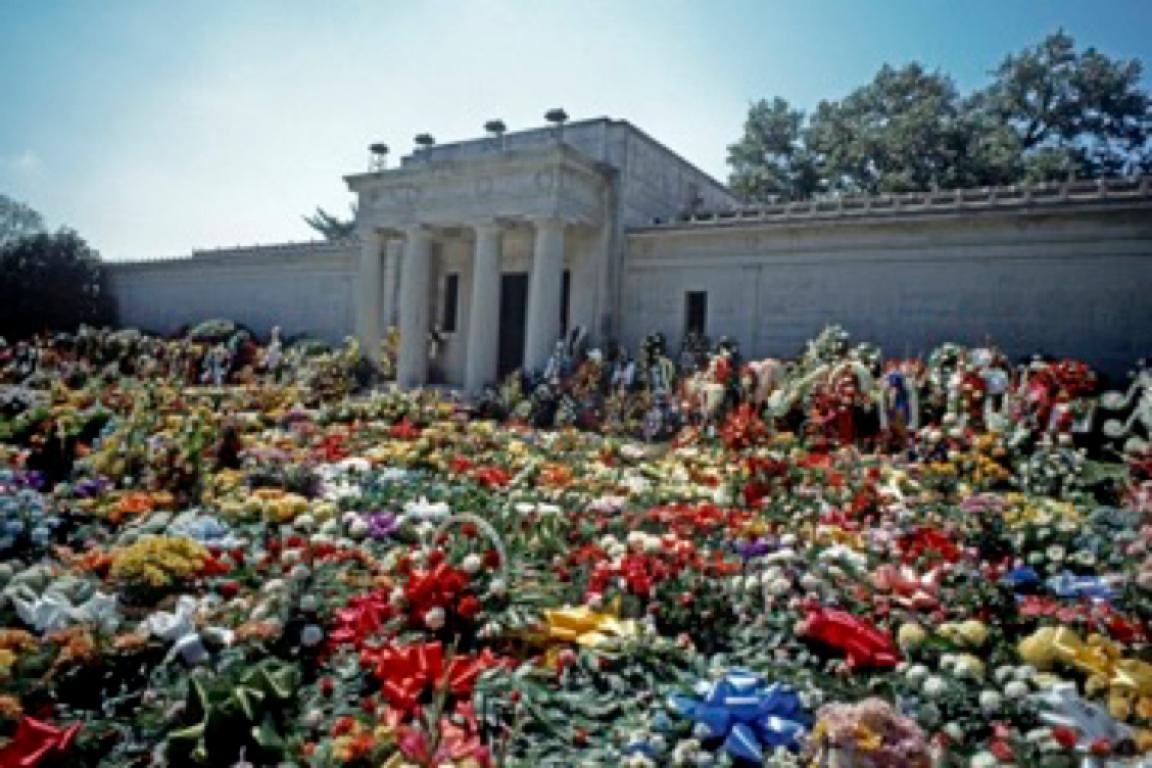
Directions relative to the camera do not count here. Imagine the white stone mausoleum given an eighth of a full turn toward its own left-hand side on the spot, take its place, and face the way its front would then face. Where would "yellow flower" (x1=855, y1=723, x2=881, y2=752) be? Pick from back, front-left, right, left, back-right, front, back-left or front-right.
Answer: front

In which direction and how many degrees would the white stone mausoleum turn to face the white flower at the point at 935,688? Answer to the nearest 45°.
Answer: approximately 45° to its left

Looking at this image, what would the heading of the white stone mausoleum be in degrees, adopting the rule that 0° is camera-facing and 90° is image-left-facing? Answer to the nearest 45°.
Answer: approximately 45°

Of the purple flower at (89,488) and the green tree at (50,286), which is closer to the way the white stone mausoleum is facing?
the purple flower

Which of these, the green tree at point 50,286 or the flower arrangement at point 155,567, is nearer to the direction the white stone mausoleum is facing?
the flower arrangement

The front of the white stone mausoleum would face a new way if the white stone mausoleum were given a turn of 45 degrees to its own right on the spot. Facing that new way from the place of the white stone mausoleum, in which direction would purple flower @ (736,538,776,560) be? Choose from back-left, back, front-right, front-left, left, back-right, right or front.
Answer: left

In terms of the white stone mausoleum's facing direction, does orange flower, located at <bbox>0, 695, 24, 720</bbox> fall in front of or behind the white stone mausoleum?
in front

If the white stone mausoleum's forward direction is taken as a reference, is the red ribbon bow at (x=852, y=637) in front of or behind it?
in front

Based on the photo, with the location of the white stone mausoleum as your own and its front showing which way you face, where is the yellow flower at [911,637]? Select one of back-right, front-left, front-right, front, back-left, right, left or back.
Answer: front-left

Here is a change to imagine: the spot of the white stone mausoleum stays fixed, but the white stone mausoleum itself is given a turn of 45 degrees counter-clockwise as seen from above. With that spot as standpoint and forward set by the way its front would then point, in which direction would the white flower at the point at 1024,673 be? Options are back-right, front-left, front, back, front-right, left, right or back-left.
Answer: front

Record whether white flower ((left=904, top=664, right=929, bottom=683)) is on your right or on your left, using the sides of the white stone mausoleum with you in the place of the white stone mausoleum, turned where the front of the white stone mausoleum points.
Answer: on your left

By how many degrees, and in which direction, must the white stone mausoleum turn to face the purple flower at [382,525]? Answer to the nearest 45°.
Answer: approximately 45° to its left

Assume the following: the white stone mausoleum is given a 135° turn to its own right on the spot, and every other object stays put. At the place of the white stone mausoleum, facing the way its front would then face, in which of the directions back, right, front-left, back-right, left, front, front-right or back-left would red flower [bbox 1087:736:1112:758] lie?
back

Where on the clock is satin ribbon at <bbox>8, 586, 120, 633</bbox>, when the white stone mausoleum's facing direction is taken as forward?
The satin ribbon is roughly at 11 o'clock from the white stone mausoleum.

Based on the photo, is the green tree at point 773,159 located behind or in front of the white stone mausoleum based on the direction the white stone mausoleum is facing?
behind

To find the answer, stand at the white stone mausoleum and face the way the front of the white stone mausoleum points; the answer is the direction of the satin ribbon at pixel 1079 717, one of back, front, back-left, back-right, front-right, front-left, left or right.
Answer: front-left

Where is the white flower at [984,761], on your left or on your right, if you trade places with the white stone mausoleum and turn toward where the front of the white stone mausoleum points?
on your left
